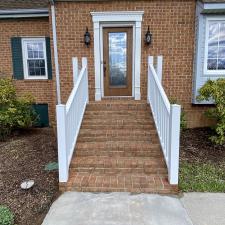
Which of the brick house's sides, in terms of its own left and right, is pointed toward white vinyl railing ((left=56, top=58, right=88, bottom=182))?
front

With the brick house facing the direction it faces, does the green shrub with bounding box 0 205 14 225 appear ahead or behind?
ahead

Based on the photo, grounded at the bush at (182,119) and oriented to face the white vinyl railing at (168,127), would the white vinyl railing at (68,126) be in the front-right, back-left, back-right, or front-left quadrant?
front-right

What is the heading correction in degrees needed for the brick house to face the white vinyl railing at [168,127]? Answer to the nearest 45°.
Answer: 0° — it already faces it

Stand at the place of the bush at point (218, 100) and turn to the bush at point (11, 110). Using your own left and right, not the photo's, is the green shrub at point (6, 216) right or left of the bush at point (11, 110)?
left

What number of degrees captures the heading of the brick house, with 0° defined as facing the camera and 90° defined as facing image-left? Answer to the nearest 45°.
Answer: approximately 0°
